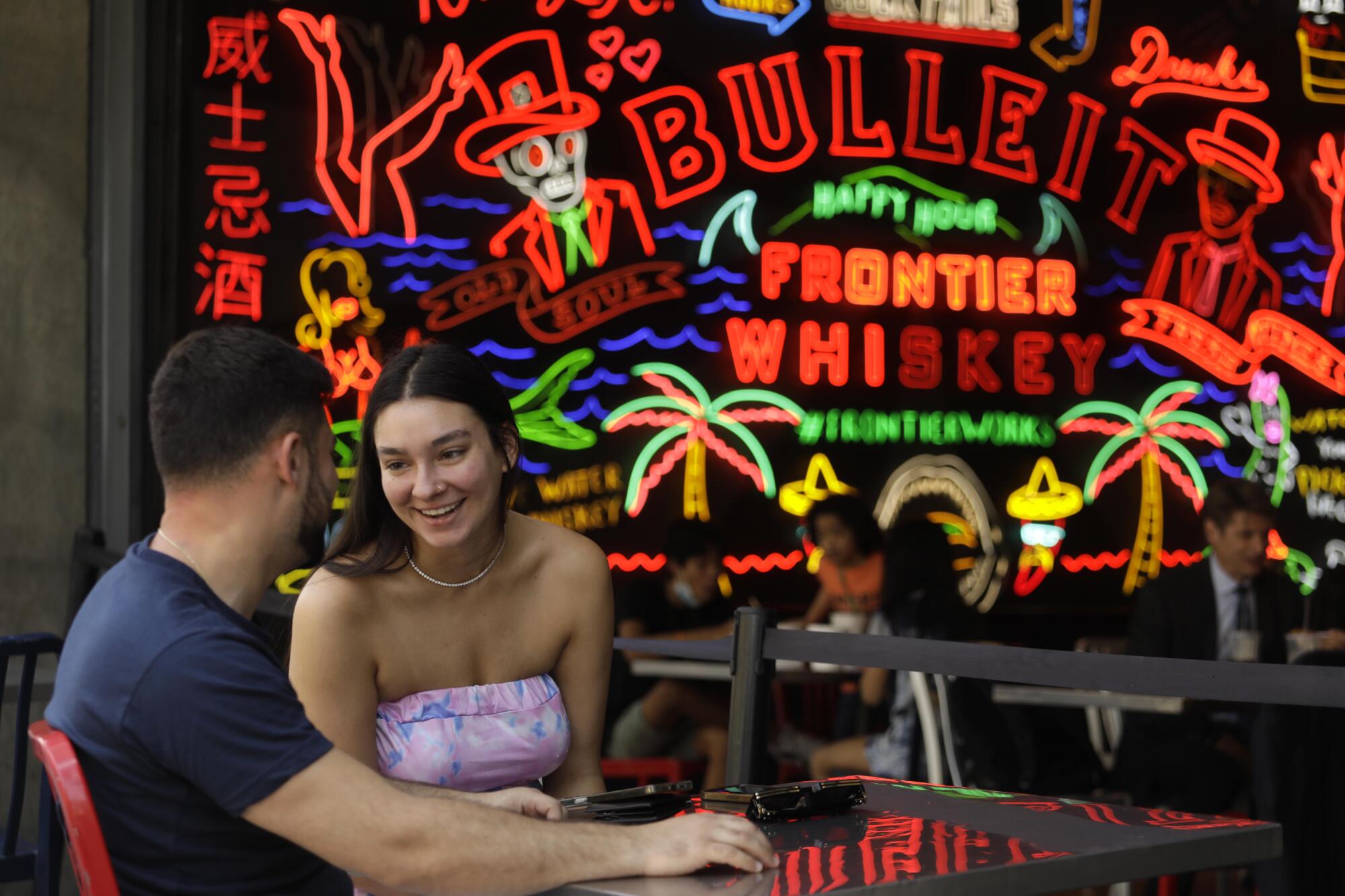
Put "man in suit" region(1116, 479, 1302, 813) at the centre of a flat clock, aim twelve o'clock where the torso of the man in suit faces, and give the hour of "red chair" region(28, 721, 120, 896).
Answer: The red chair is roughly at 2 o'clock from the man in suit.

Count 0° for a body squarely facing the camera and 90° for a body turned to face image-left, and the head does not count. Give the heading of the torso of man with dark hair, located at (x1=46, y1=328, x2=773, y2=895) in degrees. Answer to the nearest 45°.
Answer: approximately 225°

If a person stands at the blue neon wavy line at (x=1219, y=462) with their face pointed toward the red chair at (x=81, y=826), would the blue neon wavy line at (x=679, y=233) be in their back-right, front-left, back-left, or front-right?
front-right

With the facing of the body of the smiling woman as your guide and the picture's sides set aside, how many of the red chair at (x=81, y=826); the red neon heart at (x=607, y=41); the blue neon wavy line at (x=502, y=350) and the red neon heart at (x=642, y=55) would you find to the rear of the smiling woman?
3

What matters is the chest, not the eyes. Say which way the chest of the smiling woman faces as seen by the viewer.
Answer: toward the camera

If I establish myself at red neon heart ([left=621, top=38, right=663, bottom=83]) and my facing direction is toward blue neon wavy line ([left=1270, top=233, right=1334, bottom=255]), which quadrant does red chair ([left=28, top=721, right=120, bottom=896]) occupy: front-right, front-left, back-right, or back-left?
back-right

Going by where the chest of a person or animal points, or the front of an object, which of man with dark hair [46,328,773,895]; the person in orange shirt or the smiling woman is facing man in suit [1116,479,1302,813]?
the man with dark hair

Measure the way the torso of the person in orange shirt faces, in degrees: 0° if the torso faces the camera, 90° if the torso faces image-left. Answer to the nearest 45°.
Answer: approximately 45°

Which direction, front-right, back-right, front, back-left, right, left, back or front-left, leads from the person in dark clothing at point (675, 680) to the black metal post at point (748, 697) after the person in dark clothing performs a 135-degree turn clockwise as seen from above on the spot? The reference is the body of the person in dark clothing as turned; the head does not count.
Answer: left

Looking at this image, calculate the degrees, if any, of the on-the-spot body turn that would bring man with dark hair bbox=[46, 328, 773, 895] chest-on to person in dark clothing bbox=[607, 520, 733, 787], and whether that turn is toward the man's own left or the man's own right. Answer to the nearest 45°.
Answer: approximately 45° to the man's own left

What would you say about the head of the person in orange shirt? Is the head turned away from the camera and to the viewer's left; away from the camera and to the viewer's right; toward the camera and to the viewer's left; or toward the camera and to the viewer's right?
toward the camera and to the viewer's left

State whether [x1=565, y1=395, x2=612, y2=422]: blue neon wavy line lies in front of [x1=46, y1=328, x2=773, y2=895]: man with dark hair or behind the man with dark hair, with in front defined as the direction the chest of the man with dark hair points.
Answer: in front

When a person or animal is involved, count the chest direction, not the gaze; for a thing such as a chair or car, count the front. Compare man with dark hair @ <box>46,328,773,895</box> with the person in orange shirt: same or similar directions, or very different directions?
very different directions

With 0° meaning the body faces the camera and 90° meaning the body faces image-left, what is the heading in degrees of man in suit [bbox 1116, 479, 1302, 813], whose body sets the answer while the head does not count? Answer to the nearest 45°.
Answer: approximately 315°

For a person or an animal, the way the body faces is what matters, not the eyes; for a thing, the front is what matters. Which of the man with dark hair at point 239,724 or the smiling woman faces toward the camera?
the smiling woman

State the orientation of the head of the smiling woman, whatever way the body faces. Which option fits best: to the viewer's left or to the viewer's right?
to the viewer's left

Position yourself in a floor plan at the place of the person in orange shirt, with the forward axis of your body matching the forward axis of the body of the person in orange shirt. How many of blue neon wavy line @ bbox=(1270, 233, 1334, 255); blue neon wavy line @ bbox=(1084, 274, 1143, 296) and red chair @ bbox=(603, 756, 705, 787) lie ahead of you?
1

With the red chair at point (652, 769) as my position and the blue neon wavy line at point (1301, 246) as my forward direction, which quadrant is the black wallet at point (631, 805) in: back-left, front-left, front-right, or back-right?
back-right

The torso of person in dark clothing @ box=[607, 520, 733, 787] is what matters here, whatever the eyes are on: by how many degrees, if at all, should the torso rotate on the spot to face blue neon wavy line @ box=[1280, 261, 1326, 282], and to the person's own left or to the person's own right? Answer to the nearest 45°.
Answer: approximately 90° to the person's own left
